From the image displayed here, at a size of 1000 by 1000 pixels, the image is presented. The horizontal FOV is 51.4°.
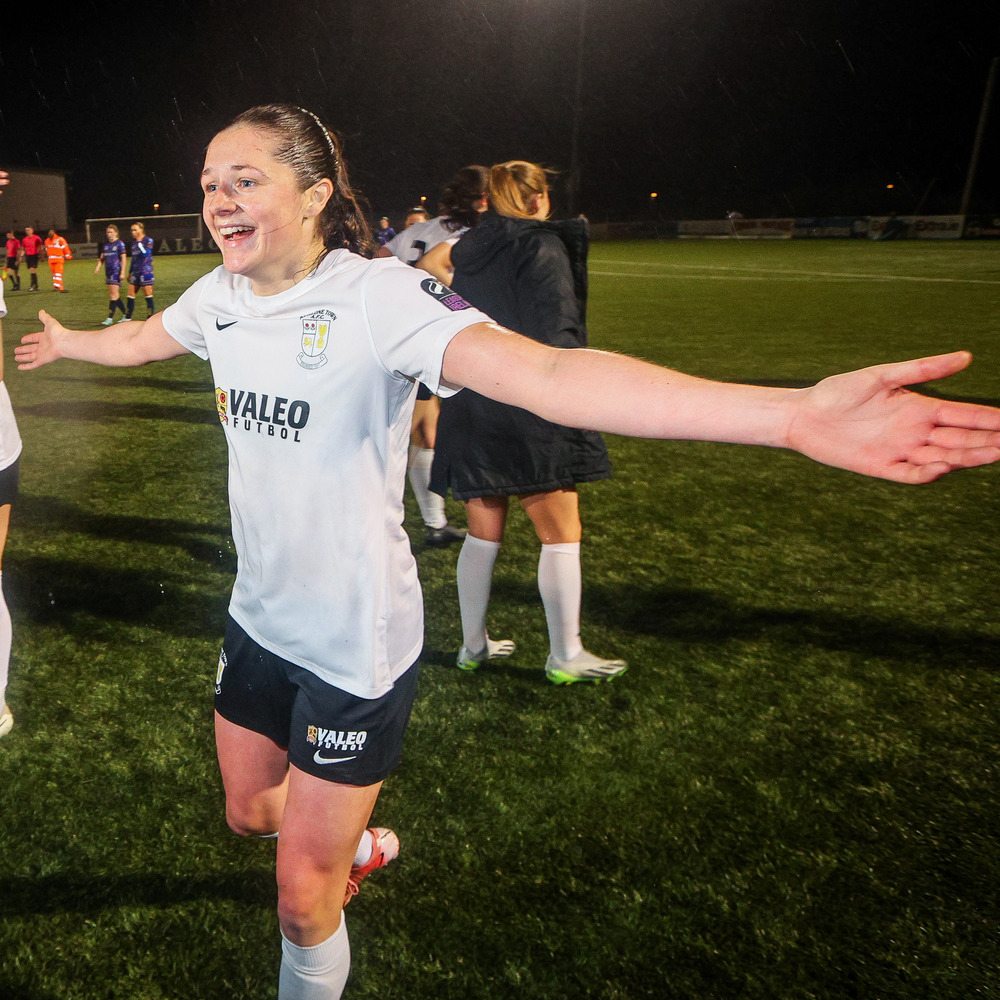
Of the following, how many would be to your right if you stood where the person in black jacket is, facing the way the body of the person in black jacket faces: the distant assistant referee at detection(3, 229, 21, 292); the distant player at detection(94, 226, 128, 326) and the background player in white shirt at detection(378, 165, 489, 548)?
0

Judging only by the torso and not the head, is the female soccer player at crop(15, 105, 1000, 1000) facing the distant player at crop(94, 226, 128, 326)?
no

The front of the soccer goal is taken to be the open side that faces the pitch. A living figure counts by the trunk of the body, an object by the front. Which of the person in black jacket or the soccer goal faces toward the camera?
the soccer goal

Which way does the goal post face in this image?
toward the camera

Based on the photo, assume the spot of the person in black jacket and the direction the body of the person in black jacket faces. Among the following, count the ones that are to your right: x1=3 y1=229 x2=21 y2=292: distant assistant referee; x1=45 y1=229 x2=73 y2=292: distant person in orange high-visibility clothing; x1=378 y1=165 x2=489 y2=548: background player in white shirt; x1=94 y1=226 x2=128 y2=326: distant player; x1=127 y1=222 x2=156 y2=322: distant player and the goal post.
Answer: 0

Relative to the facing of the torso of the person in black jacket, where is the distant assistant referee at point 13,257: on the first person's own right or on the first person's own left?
on the first person's own left

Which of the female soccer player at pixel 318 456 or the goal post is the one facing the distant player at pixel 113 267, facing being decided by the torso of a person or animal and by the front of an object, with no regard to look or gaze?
the goal post

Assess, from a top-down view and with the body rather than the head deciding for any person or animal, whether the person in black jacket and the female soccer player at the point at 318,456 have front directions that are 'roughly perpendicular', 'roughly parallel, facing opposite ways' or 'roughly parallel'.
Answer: roughly parallel, facing opposite ways

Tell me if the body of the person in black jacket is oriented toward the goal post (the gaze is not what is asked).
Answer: no

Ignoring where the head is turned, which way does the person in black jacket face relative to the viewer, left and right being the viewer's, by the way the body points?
facing away from the viewer and to the right of the viewer

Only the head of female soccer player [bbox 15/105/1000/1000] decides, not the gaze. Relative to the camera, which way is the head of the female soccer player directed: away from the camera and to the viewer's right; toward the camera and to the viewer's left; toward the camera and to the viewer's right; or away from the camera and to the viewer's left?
toward the camera and to the viewer's left

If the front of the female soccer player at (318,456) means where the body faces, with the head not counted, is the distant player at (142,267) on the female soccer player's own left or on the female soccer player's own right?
on the female soccer player's own right

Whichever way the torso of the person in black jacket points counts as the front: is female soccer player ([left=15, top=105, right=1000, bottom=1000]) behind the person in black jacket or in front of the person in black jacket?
behind

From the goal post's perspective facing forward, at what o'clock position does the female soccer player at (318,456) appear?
The female soccer player is roughly at 12 o'clock from the goal post.

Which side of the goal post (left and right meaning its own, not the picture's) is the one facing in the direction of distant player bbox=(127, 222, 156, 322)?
front

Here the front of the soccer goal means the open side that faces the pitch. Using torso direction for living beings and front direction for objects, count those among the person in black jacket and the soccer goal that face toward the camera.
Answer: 1
